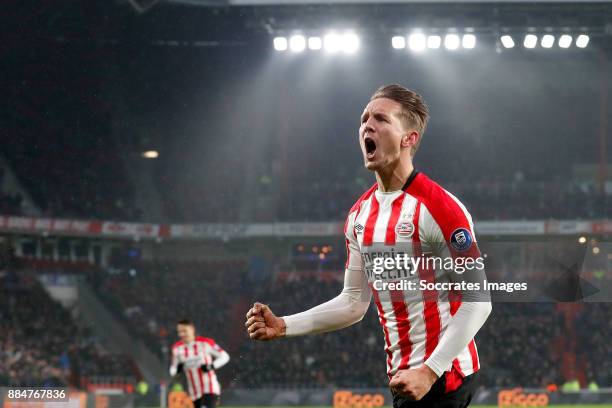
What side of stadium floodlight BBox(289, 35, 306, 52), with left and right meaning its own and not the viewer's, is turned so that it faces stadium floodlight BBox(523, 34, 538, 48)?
left

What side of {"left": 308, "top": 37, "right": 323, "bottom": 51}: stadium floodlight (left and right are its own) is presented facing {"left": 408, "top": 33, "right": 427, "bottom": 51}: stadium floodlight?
left

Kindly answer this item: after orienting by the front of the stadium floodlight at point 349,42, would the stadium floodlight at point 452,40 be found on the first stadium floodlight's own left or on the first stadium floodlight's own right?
on the first stadium floodlight's own left

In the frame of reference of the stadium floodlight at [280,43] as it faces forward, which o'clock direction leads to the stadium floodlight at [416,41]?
the stadium floodlight at [416,41] is roughly at 9 o'clock from the stadium floodlight at [280,43].

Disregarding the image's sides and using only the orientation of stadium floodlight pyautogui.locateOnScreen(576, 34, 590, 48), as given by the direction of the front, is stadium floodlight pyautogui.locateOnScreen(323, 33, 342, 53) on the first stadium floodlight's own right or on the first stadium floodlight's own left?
on the first stadium floodlight's own right

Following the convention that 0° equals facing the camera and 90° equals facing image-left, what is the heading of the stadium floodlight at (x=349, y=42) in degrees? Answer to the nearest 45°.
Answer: approximately 0°

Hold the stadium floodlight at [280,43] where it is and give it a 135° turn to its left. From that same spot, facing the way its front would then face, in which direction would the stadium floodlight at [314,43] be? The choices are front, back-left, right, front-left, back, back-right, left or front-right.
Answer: front-right

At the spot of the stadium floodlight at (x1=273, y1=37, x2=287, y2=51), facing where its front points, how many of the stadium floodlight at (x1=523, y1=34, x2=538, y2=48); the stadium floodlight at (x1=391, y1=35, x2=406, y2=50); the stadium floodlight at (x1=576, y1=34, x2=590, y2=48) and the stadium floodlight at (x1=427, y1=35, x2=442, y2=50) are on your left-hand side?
4
